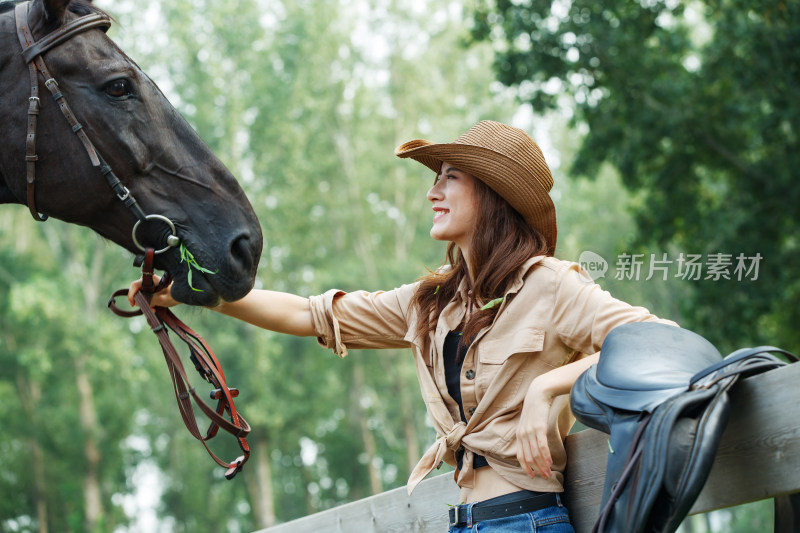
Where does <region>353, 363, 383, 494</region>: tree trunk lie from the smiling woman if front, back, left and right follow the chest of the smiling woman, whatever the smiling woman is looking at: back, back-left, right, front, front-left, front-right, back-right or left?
back-right

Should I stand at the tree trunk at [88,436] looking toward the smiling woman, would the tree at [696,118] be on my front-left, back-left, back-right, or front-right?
front-left

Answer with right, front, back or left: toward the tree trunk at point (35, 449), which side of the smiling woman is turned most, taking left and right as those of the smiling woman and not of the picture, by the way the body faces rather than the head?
right

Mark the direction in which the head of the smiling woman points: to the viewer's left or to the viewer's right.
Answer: to the viewer's left

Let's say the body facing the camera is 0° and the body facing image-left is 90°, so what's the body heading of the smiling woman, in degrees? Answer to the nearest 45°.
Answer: approximately 45°

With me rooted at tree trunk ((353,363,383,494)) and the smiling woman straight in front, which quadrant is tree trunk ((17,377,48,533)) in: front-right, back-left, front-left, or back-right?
front-right
